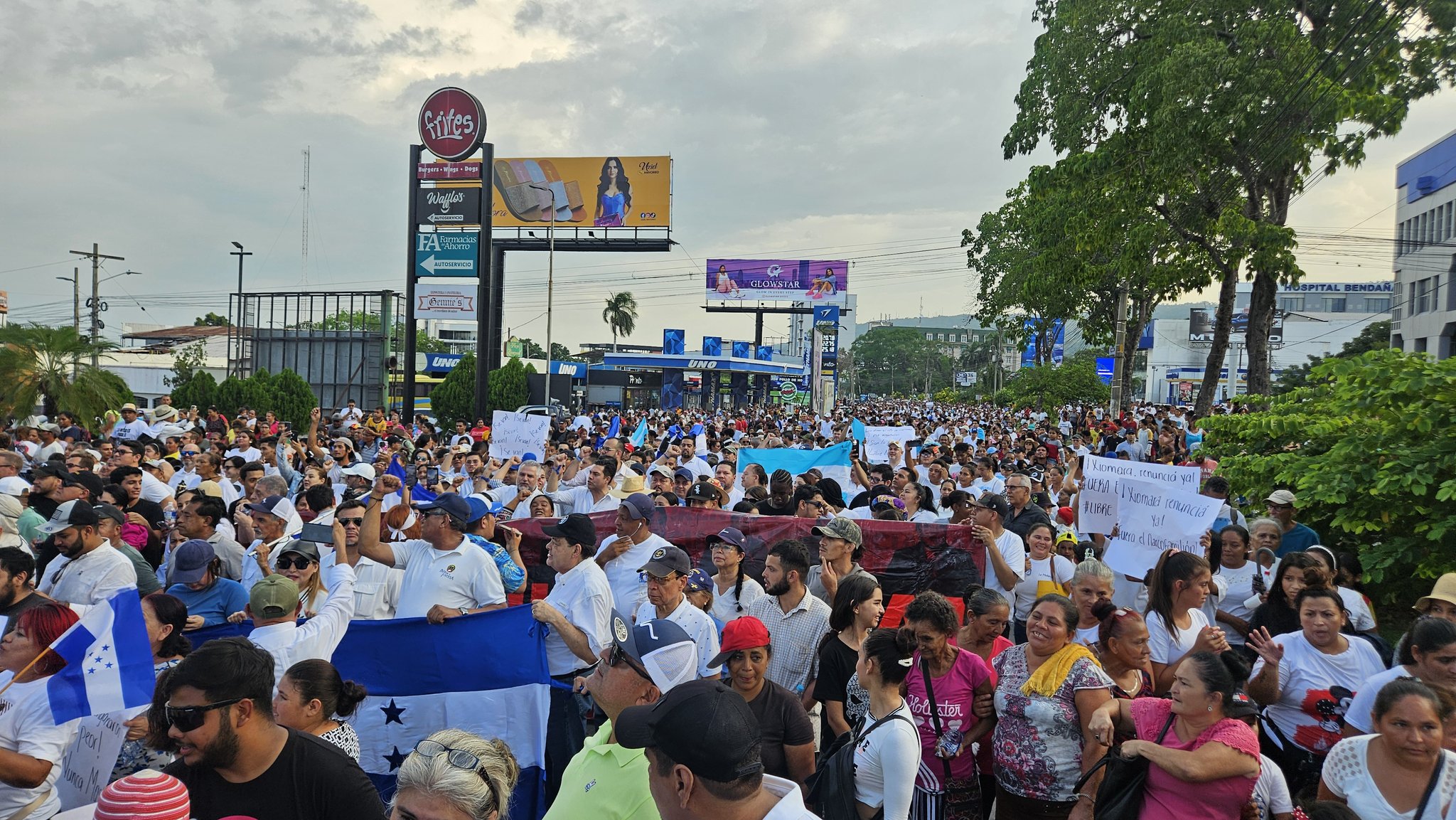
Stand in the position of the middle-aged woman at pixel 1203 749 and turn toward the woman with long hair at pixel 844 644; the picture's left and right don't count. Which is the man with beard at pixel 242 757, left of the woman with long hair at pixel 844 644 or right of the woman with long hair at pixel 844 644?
left

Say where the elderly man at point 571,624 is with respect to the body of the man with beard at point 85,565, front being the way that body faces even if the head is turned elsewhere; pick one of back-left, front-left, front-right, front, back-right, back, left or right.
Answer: left

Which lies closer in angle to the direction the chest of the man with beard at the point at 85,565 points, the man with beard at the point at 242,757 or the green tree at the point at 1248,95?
the man with beard

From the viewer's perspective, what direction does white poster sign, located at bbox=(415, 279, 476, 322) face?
toward the camera

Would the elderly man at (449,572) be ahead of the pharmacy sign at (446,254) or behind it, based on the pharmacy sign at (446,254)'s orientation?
ahead

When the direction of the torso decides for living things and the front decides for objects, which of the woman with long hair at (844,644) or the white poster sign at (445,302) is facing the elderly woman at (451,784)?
the white poster sign

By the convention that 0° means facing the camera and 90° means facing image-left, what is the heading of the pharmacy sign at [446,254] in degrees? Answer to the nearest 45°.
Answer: approximately 0°

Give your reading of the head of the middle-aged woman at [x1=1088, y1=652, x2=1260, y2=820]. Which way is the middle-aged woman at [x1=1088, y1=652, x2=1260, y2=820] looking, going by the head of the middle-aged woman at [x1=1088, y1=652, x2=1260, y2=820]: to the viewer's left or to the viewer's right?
to the viewer's left

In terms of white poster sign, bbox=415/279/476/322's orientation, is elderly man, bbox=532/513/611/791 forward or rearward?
forward

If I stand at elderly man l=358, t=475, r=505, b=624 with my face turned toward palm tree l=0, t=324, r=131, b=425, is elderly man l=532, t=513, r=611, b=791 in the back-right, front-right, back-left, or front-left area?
back-right

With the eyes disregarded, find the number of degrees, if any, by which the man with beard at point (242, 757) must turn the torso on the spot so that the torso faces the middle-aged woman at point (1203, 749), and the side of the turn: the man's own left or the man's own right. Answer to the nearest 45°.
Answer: approximately 135° to the man's own left

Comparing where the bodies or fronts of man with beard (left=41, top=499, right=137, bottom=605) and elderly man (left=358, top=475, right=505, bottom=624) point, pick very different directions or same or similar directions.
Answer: same or similar directions

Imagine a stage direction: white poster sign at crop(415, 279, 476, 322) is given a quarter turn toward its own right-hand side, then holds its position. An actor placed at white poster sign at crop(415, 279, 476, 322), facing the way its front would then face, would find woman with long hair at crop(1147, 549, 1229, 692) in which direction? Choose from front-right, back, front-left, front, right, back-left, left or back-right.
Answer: left

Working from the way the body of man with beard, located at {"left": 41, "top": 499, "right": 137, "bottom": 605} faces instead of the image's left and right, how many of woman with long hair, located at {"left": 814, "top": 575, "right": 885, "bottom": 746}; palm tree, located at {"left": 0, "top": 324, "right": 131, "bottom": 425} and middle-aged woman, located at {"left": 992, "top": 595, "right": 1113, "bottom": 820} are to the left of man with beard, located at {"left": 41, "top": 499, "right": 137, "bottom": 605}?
2

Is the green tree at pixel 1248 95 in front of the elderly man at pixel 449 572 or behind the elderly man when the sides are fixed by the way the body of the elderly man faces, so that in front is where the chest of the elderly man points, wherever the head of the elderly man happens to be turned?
behind
